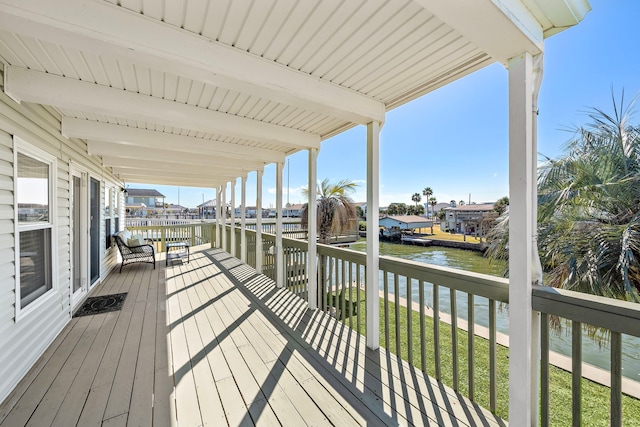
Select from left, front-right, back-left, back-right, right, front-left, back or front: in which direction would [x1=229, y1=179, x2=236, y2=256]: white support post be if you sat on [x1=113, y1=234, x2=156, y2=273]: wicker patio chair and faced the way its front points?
front

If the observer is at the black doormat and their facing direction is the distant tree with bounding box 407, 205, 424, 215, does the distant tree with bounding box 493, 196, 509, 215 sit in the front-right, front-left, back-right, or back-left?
front-right

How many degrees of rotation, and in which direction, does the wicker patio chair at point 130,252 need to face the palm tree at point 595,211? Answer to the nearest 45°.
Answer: approximately 45° to its right

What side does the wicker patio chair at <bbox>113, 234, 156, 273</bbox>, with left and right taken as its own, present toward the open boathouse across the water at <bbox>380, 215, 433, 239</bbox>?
front

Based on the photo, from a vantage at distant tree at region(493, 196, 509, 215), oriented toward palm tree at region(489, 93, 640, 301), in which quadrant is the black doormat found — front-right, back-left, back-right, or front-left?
front-right

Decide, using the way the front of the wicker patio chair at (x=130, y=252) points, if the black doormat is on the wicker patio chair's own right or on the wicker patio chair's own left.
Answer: on the wicker patio chair's own right

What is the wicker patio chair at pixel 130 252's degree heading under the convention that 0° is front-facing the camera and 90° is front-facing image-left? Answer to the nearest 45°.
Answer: approximately 270°
